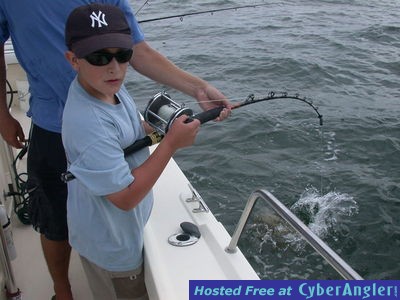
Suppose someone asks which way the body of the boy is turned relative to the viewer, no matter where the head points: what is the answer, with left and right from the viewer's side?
facing the viewer and to the right of the viewer

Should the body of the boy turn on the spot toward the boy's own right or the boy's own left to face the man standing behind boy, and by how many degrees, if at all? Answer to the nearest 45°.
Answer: approximately 135° to the boy's own left
